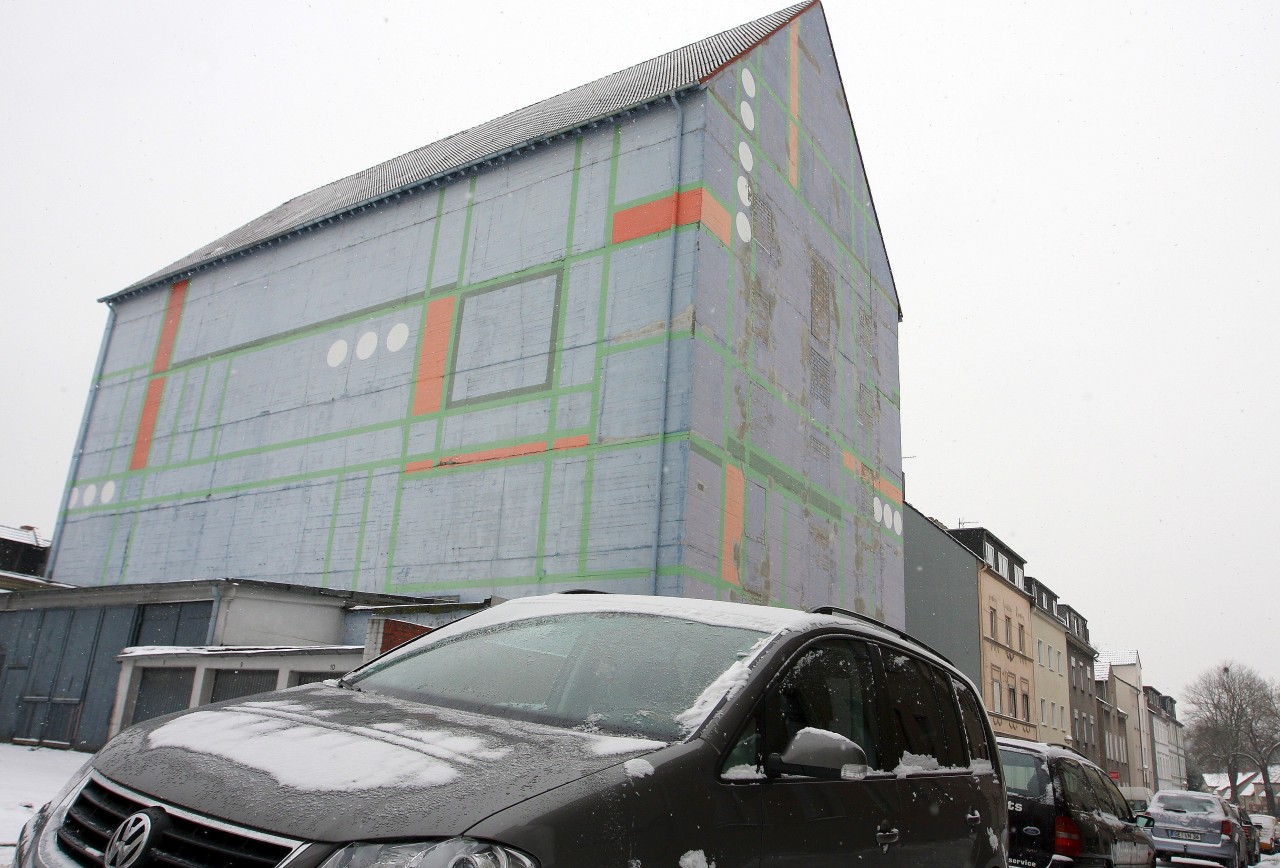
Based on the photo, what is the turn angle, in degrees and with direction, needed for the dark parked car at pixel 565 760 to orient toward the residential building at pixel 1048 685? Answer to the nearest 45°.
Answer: approximately 180°

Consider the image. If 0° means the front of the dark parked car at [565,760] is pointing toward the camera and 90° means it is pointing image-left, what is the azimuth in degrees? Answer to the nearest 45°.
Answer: approximately 45°

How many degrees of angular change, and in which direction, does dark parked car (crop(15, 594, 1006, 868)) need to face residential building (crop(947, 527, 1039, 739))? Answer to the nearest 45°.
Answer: approximately 180°

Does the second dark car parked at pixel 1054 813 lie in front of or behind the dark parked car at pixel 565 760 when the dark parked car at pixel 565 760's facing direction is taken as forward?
behind
